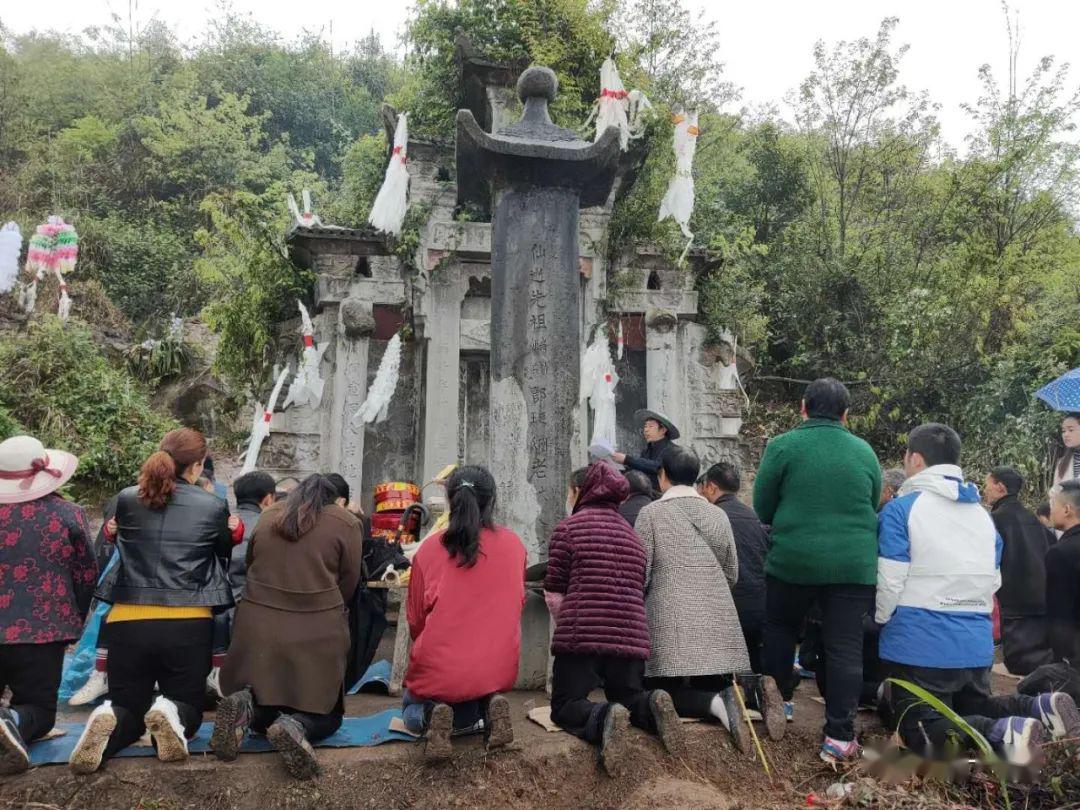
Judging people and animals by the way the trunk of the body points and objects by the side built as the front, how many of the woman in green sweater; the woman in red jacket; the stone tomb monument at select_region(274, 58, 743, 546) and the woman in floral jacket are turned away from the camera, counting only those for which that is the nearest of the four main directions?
3

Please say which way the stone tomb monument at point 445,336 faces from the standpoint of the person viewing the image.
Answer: facing the viewer

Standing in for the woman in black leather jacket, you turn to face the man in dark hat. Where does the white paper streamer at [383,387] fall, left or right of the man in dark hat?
left

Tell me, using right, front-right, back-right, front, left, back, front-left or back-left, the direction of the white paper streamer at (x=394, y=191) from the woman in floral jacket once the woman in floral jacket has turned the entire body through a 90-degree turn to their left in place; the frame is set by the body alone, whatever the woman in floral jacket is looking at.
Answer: back-right

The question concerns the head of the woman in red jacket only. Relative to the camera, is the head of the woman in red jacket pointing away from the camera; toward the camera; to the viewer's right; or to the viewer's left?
away from the camera

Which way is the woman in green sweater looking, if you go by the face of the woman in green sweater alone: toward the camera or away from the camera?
away from the camera

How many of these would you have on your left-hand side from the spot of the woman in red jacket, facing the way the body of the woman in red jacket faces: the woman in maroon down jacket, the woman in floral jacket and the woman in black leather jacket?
2

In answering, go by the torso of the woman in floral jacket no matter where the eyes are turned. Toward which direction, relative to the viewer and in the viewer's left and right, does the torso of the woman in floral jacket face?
facing away from the viewer

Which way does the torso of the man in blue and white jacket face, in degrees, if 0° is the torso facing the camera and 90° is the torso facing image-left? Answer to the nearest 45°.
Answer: approximately 135°

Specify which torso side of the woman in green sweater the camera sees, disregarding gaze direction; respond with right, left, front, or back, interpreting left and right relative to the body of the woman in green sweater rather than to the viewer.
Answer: back

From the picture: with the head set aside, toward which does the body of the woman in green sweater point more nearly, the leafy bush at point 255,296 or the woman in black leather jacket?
the leafy bush

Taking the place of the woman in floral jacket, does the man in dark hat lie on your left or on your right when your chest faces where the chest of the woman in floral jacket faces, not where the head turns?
on your right

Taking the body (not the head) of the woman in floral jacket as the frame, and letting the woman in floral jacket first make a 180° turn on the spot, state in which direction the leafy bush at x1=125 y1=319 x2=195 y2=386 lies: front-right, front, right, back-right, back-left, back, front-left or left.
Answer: back

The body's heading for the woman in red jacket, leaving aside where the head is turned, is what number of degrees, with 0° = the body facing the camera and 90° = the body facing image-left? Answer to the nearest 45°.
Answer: approximately 180°
